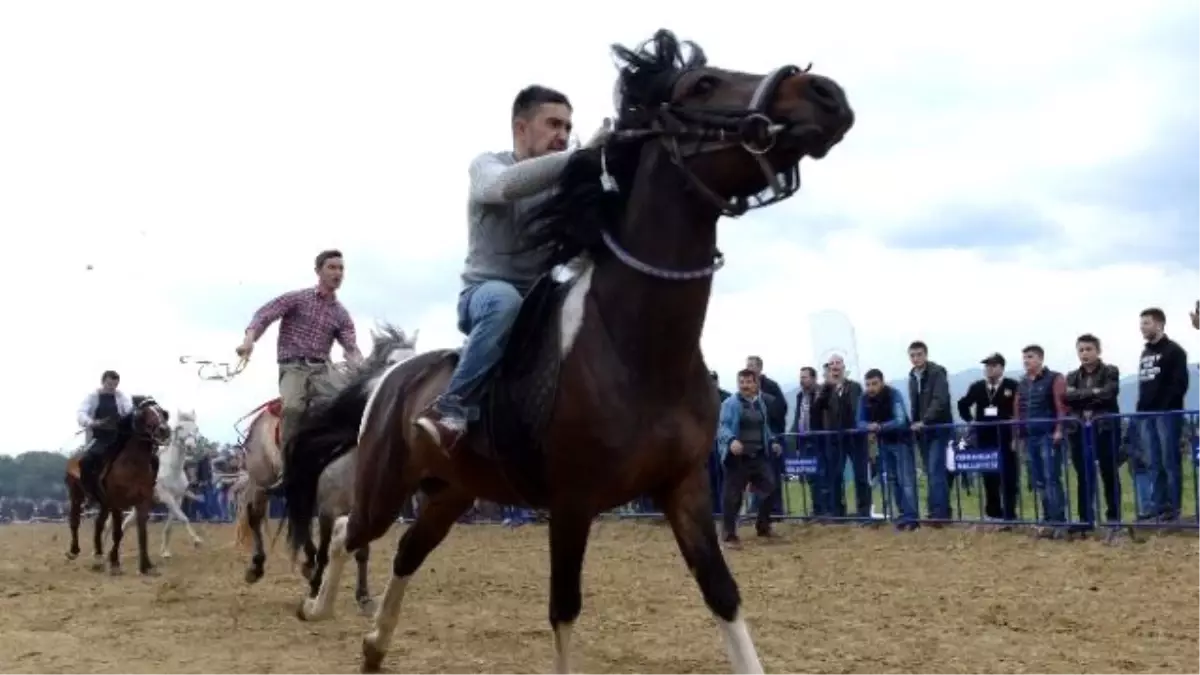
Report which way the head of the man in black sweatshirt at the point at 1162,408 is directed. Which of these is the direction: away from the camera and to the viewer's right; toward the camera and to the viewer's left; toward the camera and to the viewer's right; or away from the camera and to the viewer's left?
toward the camera and to the viewer's left

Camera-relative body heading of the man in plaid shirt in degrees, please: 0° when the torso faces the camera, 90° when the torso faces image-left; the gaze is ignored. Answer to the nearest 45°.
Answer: approximately 315°

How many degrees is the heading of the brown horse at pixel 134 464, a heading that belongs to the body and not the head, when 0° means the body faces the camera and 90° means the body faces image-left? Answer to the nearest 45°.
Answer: approximately 315°

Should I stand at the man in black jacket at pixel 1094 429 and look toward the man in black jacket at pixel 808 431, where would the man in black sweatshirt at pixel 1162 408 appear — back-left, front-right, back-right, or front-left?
back-right

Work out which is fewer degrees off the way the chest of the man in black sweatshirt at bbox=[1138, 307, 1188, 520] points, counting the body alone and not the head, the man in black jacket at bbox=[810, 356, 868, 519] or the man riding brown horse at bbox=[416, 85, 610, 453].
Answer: the man riding brown horse

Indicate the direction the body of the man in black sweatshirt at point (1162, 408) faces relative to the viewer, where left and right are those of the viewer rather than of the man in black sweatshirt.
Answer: facing the viewer and to the left of the viewer

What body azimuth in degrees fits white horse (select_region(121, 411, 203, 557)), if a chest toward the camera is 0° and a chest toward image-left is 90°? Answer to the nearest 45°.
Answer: approximately 315°

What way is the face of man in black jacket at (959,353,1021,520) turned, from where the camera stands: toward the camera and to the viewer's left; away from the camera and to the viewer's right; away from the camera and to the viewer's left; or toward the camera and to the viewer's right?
toward the camera and to the viewer's left

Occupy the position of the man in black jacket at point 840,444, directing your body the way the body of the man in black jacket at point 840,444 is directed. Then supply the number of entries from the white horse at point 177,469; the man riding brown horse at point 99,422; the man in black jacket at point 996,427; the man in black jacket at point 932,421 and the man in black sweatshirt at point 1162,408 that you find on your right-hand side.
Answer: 2

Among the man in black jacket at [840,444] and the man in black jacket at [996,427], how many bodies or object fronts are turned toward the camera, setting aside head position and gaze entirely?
2

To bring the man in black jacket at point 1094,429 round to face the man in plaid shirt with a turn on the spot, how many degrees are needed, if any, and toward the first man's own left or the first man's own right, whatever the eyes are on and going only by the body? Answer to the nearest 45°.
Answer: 0° — they already face them

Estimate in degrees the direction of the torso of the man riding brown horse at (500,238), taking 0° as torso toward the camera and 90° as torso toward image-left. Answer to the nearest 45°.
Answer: approximately 315°

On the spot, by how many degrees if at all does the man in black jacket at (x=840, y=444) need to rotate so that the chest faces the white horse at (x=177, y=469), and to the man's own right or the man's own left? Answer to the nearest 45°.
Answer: approximately 90° to the man's own right

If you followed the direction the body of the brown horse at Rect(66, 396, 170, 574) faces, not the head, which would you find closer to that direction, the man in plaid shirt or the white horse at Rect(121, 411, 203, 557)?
the man in plaid shirt

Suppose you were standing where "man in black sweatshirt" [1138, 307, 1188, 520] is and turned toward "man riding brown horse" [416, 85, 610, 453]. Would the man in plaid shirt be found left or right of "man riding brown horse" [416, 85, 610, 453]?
right
